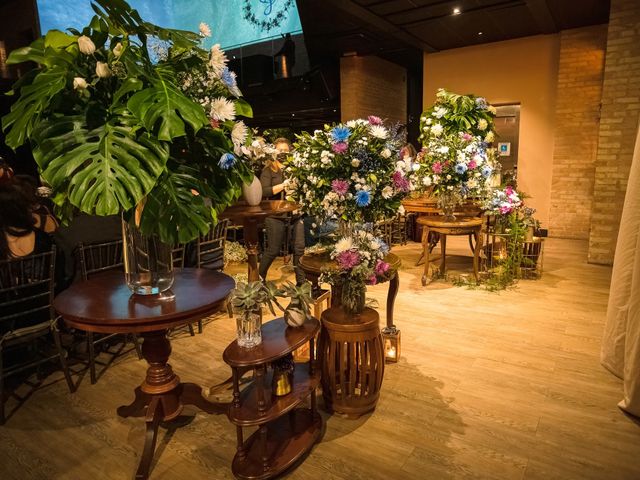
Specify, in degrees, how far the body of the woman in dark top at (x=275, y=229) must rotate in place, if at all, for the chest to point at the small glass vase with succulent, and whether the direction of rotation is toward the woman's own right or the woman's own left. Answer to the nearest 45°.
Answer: approximately 45° to the woman's own right

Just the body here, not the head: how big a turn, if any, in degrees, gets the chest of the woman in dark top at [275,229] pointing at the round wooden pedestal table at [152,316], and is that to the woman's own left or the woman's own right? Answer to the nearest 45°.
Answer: approximately 45° to the woman's own right

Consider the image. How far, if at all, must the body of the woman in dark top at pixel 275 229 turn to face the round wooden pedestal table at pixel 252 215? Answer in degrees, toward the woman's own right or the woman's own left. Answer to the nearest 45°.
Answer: approximately 45° to the woman's own right

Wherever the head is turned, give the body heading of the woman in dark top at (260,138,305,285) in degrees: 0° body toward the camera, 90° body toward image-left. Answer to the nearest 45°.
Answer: approximately 315°

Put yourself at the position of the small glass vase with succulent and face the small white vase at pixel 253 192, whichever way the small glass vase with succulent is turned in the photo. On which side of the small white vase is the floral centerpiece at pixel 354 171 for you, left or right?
right

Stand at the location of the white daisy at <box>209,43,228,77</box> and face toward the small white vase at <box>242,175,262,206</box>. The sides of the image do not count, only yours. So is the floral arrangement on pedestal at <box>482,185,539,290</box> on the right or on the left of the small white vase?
right

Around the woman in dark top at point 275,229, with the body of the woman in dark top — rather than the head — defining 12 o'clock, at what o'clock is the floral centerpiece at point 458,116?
The floral centerpiece is roughly at 10 o'clock from the woman in dark top.
